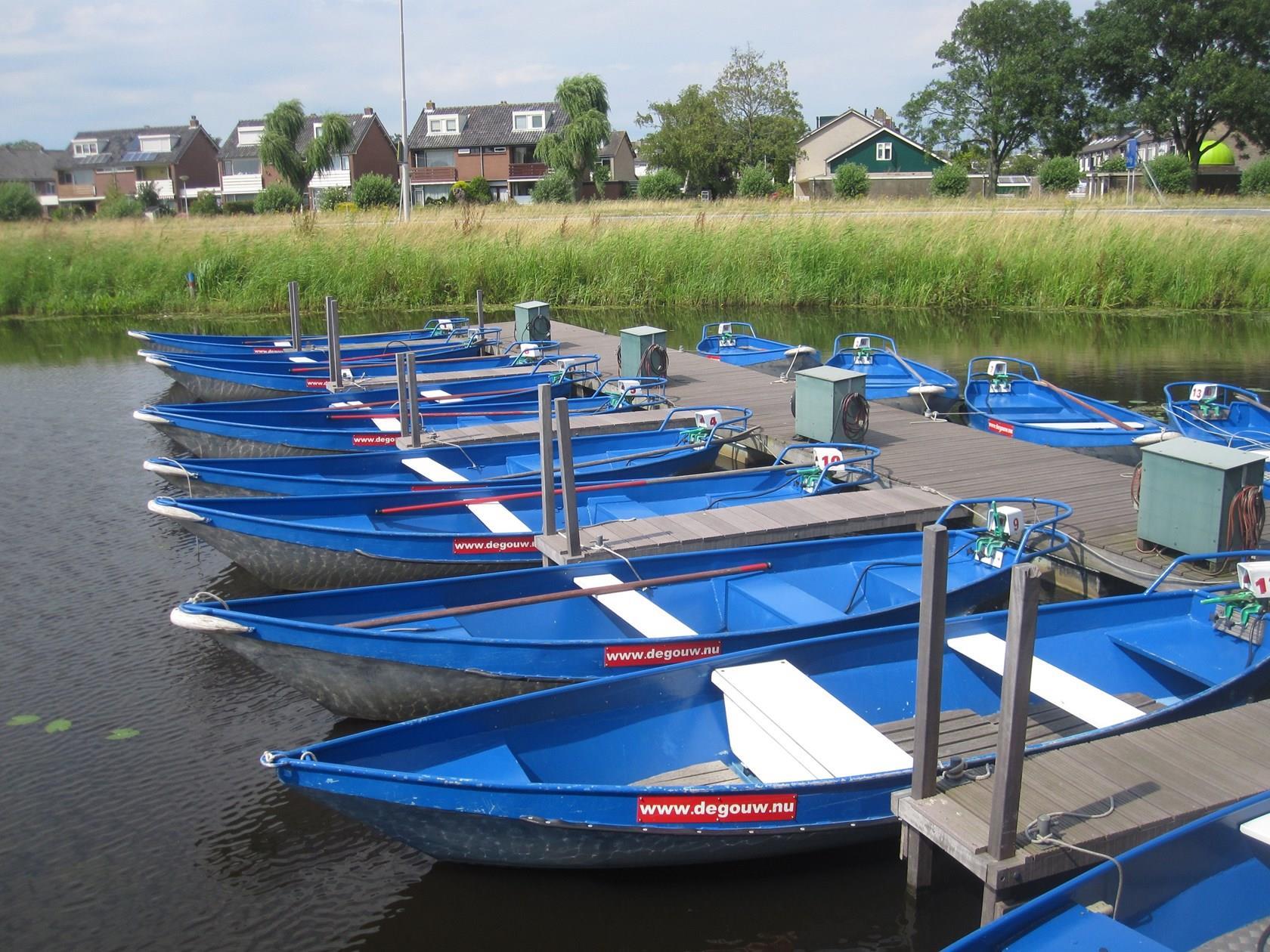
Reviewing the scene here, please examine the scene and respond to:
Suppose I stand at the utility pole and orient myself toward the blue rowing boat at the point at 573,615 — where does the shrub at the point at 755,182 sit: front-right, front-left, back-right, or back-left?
back-left

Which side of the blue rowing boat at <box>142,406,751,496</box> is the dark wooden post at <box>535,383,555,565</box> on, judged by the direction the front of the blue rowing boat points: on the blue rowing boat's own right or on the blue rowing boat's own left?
on the blue rowing boat's own left

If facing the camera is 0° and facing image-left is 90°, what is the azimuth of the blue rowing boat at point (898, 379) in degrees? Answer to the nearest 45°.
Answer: approximately 315°

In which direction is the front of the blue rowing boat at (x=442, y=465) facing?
to the viewer's left

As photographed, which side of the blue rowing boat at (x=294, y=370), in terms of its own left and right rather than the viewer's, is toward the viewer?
left

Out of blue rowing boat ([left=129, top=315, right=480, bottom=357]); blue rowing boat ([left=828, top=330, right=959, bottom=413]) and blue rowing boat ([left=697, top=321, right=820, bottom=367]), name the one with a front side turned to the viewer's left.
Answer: blue rowing boat ([left=129, top=315, right=480, bottom=357])

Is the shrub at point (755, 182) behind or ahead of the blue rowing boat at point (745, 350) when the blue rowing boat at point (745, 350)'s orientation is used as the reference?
behind

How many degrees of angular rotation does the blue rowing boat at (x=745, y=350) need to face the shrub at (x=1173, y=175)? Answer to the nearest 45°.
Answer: approximately 90° to its left

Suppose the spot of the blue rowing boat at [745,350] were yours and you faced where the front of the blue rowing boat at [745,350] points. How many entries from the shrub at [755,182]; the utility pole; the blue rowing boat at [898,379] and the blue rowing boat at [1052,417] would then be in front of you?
2

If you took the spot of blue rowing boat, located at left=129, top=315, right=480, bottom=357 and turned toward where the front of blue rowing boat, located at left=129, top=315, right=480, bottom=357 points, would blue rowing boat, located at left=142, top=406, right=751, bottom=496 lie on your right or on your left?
on your left

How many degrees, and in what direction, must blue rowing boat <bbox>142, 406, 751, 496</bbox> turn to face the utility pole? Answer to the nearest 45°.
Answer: approximately 90° to its right

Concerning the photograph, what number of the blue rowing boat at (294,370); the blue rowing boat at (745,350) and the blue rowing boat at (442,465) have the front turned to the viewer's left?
2

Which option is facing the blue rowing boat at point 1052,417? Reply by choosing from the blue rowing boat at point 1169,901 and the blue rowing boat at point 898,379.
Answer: the blue rowing boat at point 898,379
